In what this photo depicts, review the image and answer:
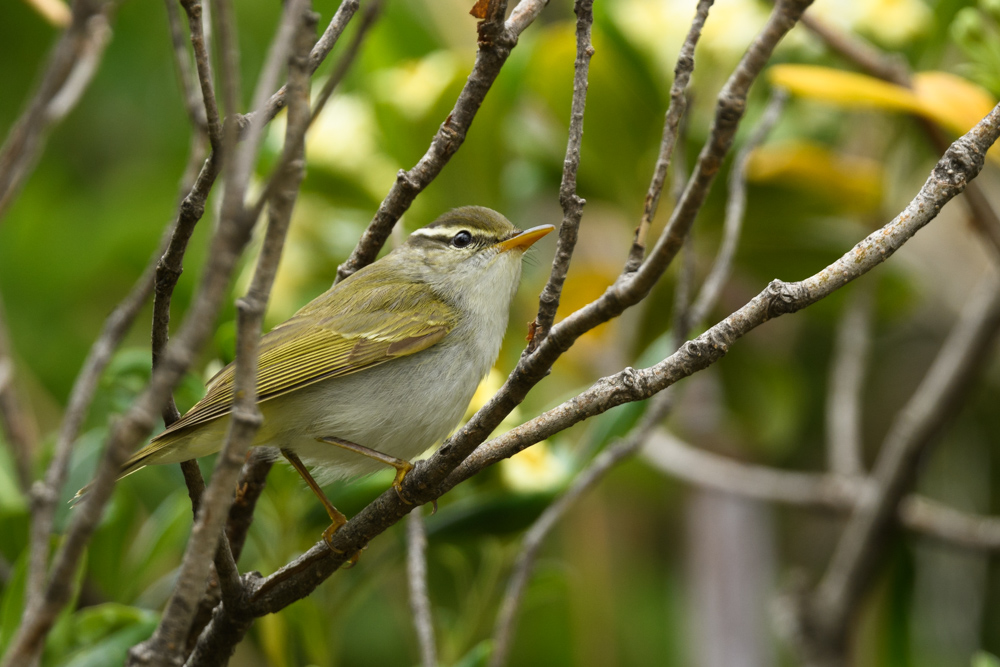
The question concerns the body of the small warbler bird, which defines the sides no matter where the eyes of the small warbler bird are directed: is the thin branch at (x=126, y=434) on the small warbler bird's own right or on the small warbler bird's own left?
on the small warbler bird's own right

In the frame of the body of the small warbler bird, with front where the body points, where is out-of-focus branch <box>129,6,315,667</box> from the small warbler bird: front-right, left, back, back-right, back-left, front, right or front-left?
right

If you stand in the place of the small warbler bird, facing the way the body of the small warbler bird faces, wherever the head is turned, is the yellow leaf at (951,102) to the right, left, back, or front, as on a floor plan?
front

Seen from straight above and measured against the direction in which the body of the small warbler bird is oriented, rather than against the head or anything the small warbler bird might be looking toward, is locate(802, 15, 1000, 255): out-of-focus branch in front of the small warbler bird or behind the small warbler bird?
in front

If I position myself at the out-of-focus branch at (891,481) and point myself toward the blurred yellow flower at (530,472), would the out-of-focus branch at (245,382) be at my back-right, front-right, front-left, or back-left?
front-left

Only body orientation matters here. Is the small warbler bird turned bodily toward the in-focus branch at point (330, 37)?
no

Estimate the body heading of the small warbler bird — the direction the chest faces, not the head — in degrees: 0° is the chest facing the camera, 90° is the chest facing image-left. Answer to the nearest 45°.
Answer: approximately 270°
